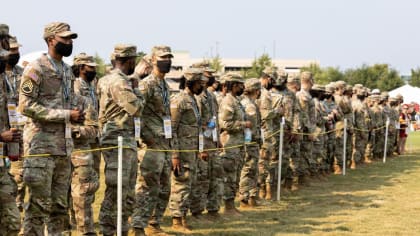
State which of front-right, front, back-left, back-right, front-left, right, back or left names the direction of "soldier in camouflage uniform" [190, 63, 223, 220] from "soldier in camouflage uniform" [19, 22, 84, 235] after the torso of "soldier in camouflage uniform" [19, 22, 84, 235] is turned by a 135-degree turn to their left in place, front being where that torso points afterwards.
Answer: front-right

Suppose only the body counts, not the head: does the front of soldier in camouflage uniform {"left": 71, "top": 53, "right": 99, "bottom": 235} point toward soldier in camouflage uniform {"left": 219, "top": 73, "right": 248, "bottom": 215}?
no

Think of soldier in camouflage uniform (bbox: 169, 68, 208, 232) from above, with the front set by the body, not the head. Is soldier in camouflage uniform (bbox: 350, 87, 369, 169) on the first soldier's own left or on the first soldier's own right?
on the first soldier's own left

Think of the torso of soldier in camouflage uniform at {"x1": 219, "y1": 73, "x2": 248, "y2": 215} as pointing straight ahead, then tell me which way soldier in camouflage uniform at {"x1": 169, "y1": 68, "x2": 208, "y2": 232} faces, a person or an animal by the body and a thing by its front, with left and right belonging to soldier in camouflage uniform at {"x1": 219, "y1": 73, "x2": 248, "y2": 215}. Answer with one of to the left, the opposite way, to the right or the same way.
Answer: the same way
